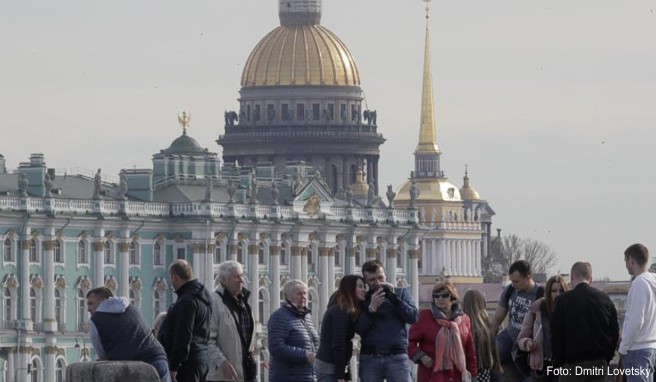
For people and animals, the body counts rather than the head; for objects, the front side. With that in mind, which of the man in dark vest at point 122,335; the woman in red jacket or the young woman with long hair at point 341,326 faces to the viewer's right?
the young woman with long hair

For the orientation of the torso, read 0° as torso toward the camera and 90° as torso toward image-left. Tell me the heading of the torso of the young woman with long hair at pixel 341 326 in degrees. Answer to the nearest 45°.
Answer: approximately 270°

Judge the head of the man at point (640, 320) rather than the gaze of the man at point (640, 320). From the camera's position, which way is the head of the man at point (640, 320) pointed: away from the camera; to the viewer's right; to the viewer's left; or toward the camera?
to the viewer's left

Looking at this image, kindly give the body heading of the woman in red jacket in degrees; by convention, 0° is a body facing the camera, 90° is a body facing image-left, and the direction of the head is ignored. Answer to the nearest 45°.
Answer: approximately 0°

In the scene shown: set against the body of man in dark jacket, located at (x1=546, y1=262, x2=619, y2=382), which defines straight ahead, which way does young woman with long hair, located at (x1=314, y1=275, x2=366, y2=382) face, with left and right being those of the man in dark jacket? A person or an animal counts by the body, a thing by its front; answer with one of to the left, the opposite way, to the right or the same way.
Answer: to the right

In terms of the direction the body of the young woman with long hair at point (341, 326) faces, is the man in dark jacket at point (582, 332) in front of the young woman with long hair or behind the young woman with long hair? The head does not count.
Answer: in front

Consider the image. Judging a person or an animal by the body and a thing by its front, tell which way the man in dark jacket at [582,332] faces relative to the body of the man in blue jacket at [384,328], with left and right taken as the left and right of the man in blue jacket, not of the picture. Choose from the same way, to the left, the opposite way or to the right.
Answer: the opposite way

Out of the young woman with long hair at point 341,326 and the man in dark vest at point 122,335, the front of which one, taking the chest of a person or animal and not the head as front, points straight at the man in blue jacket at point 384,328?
the young woman with long hair

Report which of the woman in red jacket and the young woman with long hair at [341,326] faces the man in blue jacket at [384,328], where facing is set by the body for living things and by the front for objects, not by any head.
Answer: the young woman with long hair
